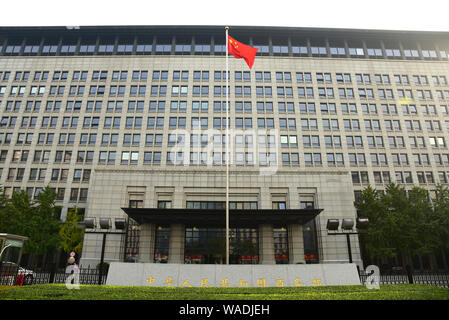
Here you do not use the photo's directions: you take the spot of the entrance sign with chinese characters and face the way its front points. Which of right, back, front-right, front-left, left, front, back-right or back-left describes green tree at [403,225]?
back-left

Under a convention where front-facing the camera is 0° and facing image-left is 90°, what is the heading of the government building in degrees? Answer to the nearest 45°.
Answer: approximately 0°

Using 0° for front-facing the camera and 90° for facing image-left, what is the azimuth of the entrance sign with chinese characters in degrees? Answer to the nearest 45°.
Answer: approximately 0°

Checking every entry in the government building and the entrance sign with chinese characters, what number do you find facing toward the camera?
2

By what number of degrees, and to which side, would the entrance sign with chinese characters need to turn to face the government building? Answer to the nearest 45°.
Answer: approximately 180°

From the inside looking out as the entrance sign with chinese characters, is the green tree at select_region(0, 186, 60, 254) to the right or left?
on its right

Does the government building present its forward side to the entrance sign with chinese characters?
yes
